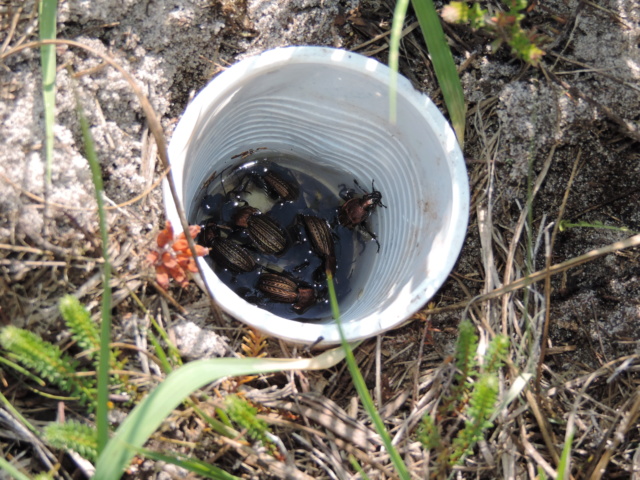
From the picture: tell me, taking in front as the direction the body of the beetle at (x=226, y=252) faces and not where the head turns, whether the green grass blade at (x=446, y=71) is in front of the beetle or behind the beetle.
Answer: behind

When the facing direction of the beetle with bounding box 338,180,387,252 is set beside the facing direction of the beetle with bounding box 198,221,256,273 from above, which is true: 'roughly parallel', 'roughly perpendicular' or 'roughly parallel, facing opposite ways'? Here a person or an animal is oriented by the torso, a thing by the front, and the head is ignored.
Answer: roughly perpendicular

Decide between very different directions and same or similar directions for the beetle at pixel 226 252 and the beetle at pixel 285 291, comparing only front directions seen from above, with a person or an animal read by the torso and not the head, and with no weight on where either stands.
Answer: very different directions

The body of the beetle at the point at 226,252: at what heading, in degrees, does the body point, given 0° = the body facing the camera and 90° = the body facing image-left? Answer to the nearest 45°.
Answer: approximately 135°

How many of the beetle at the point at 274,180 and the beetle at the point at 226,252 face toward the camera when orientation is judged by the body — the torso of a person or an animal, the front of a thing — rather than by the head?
0

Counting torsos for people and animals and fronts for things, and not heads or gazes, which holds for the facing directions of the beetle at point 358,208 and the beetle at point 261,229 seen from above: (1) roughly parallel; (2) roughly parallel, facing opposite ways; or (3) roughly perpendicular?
roughly perpendicular
